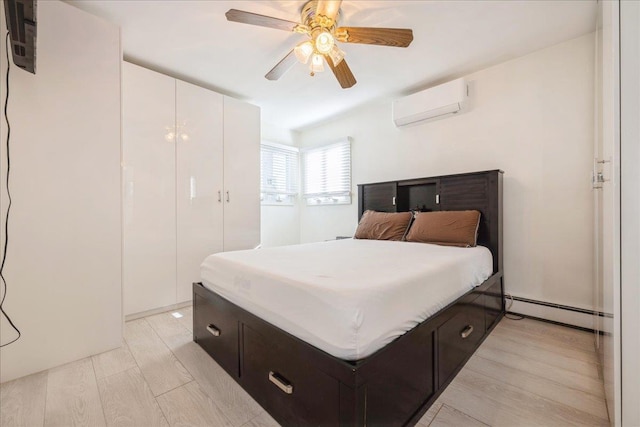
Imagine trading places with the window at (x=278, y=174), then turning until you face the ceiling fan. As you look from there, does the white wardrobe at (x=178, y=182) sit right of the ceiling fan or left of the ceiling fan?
right

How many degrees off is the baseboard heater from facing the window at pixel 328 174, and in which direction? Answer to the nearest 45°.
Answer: approximately 45° to its right

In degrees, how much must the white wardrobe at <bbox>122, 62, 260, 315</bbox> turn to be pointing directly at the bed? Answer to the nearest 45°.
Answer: approximately 45° to its right

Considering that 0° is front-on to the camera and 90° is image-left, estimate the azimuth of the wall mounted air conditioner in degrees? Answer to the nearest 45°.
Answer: approximately 45°

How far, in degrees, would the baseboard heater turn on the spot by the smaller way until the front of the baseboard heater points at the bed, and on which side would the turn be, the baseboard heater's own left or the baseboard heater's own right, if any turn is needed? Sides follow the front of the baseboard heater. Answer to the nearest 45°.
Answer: approximately 45° to the baseboard heater's own left

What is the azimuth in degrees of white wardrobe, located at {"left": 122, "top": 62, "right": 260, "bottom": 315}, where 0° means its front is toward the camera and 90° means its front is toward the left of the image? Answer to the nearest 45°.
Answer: approximately 315°

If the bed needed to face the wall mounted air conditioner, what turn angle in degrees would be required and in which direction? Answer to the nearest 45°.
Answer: approximately 180°

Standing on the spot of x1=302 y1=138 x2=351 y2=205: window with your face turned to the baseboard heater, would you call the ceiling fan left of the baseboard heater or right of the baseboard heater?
right

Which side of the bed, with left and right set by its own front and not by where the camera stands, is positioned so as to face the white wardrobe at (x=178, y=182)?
right
